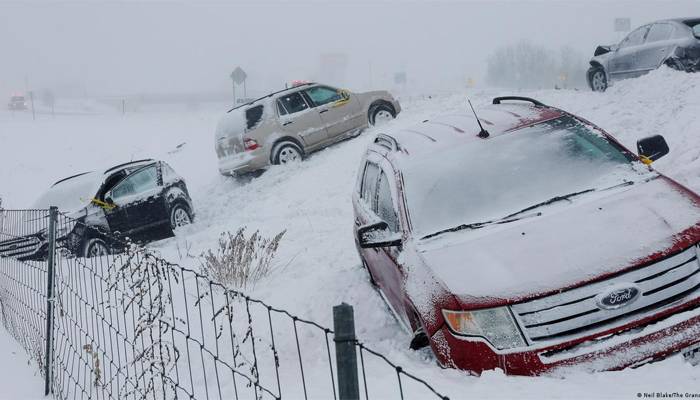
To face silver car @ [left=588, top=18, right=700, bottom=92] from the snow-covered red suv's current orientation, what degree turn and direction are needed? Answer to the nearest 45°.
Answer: approximately 135° to its left

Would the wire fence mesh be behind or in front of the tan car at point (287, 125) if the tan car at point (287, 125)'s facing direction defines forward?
behind

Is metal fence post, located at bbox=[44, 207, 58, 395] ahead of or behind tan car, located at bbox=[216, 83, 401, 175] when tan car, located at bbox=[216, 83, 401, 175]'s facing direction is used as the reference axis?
behind

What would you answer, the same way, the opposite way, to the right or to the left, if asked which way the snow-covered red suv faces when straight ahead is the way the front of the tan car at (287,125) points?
to the right

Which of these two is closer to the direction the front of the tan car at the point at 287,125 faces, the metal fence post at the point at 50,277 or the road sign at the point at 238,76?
the road sign

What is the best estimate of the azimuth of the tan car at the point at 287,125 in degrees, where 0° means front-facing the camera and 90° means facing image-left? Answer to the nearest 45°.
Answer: approximately 225°
